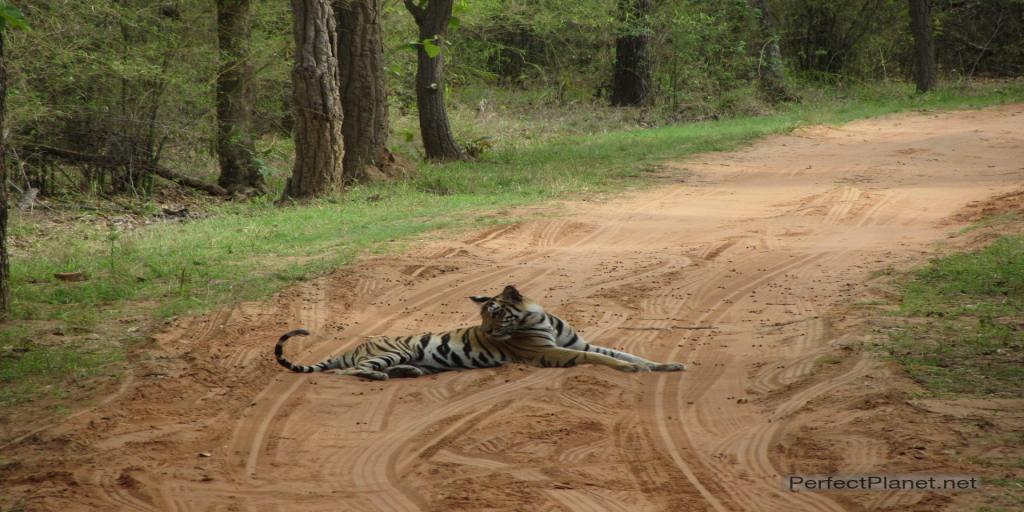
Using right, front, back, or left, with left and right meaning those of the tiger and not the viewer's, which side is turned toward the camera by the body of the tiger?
right

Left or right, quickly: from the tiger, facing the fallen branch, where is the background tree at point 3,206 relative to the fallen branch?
left

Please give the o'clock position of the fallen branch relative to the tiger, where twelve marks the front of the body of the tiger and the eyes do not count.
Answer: The fallen branch is roughly at 8 o'clock from the tiger.

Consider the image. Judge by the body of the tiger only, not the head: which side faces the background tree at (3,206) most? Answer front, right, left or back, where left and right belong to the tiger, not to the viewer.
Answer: back
